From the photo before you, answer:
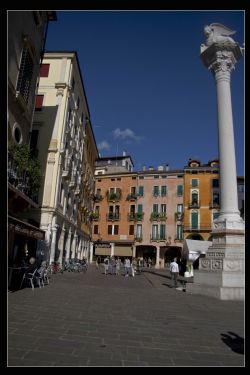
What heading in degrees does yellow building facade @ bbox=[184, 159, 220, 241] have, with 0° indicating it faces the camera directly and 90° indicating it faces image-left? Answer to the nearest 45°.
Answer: approximately 0°

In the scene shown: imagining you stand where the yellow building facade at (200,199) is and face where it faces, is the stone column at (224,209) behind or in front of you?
in front
